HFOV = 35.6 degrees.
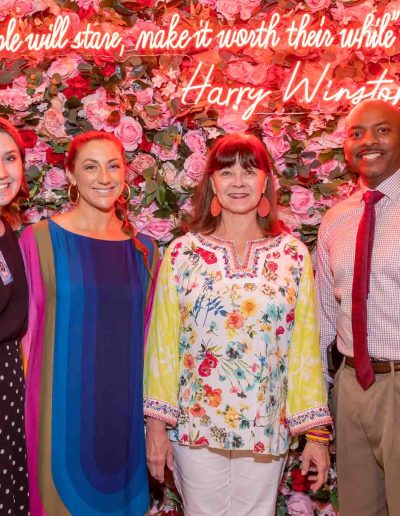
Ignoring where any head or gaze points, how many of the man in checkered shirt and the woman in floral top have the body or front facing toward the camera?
2

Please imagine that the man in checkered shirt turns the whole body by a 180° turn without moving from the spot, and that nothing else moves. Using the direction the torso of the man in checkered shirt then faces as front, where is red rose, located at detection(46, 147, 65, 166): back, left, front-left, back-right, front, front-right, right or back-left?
left

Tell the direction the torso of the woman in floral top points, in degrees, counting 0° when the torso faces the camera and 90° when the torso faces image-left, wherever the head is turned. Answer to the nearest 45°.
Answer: approximately 0°

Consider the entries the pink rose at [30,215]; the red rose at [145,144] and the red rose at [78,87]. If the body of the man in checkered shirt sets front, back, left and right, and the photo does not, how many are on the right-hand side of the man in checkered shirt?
3

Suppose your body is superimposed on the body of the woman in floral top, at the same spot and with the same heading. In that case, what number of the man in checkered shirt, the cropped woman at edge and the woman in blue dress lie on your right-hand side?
2

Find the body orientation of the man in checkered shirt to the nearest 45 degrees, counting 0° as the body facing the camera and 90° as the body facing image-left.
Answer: approximately 0°
